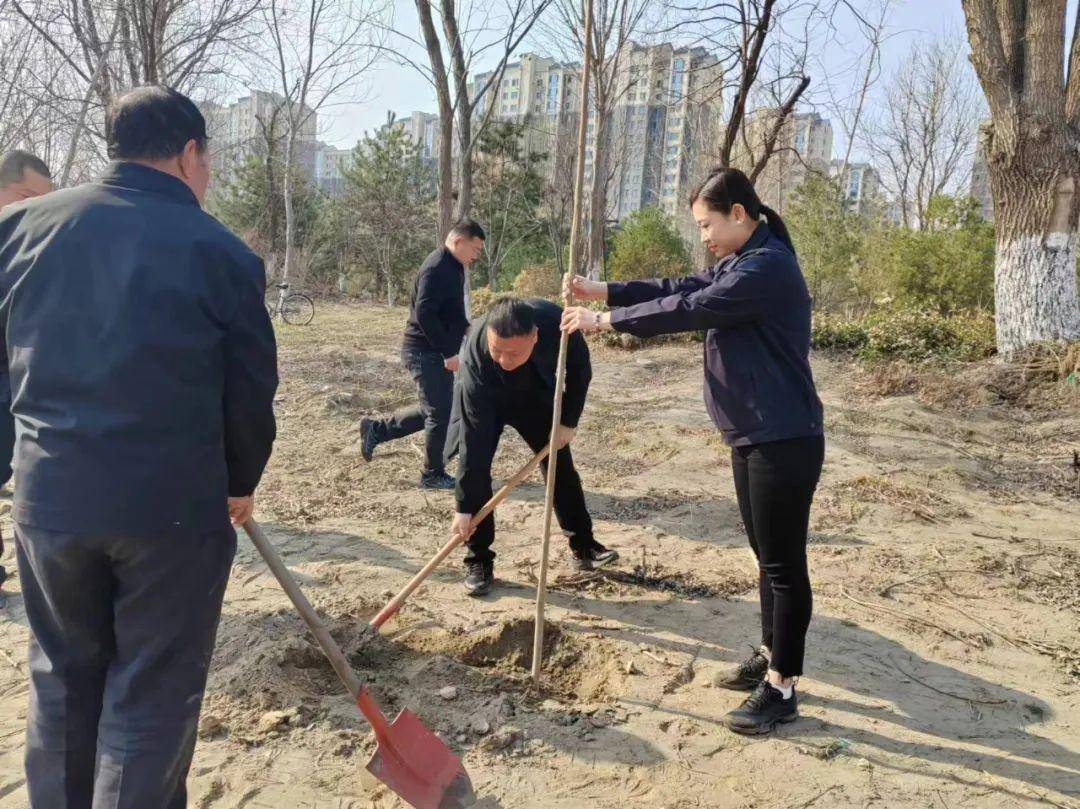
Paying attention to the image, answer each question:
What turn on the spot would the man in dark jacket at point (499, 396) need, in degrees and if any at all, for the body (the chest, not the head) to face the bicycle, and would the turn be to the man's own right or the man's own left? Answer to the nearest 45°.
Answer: approximately 180°

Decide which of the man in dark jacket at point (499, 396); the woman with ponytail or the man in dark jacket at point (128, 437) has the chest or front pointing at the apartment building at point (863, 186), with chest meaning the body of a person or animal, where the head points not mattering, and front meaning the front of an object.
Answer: the man in dark jacket at point (128, 437)

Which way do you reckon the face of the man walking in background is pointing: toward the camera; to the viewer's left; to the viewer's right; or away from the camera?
to the viewer's right

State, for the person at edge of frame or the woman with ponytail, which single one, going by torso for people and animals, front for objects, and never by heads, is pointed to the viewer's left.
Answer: the woman with ponytail

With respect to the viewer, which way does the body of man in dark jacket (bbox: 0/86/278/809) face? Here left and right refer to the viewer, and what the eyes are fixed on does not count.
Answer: facing away from the viewer and to the right of the viewer

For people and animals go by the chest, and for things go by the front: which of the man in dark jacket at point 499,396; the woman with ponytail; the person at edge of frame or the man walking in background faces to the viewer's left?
the woman with ponytail

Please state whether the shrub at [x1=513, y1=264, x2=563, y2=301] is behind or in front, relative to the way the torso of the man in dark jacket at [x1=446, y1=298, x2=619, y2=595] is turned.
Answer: behind

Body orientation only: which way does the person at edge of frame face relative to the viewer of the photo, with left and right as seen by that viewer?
facing to the right of the viewer

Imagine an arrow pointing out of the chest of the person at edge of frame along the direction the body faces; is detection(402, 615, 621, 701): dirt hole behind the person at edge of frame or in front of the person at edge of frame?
in front

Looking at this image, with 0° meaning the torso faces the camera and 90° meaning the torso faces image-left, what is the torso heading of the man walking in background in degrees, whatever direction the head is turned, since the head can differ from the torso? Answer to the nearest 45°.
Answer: approximately 270°

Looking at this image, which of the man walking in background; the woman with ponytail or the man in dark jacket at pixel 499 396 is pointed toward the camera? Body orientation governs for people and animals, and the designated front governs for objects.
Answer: the man in dark jacket

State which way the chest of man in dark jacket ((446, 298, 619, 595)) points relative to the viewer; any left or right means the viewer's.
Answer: facing the viewer

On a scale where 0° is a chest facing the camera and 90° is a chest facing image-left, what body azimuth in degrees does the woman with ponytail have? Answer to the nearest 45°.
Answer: approximately 90°
